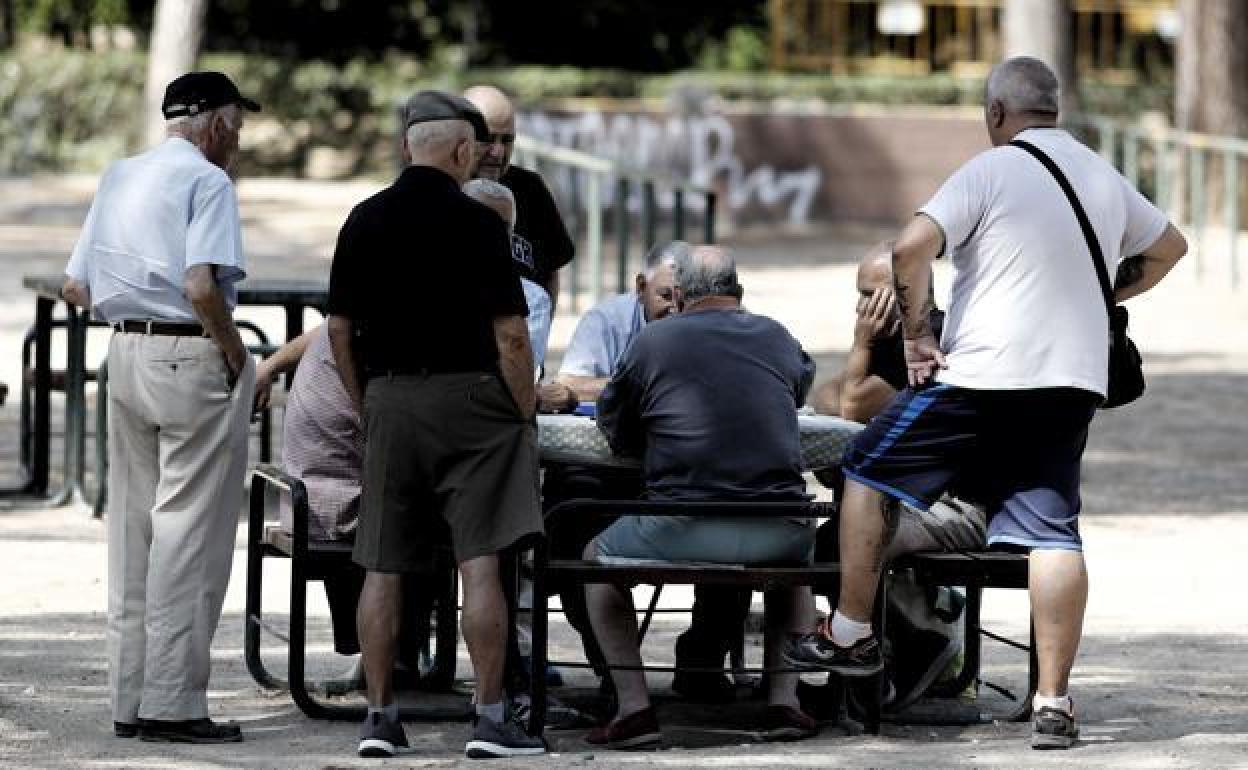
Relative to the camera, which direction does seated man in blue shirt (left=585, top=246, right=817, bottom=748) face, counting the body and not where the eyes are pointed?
away from the camera

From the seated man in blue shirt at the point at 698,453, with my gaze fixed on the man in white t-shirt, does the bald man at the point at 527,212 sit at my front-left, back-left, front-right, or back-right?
back-left

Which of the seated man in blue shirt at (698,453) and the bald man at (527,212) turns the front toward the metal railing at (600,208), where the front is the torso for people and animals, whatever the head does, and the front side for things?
the seated man in blue shirt

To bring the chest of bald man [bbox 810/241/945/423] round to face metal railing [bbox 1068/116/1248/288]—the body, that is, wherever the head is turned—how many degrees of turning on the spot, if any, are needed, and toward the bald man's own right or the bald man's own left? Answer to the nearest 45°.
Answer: approximately 135° to the bald man's own right

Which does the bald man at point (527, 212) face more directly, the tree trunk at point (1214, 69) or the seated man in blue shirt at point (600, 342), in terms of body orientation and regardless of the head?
the seated man in blue shirt

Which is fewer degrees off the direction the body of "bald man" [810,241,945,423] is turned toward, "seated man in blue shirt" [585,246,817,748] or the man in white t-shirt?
the seated man in blue shirt

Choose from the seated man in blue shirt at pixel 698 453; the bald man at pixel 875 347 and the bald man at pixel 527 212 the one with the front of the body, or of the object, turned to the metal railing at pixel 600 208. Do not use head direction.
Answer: the seated man in blue shirt

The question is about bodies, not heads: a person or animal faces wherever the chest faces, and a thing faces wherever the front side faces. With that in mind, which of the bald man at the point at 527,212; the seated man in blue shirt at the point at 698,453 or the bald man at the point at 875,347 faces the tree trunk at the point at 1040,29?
the seated man in blue shirt

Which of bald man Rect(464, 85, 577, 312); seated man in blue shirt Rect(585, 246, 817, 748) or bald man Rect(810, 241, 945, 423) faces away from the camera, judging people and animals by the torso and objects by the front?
the seated man in blue shirt

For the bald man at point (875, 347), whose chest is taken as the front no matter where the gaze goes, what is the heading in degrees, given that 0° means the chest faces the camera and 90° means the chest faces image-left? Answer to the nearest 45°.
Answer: approximately 45°

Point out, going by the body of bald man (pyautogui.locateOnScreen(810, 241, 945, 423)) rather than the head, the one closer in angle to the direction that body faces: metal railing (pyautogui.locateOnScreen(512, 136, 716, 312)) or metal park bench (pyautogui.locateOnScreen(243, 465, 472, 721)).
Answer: the metal park bench

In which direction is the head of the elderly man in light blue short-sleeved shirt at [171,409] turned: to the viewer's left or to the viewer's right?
to the viewer's right

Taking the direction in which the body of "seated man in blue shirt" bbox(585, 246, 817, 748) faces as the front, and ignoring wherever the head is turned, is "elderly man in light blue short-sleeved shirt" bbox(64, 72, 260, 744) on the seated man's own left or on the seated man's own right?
on the seated man's own left

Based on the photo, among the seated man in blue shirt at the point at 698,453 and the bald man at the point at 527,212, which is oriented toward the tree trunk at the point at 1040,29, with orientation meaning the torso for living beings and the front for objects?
the seated man in blue shirt
